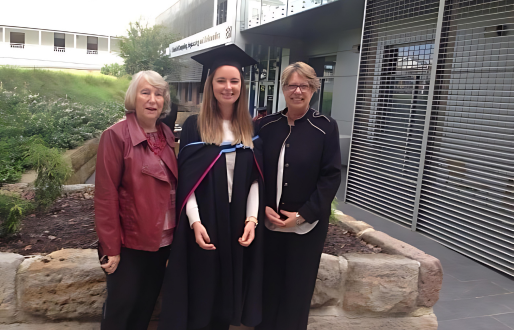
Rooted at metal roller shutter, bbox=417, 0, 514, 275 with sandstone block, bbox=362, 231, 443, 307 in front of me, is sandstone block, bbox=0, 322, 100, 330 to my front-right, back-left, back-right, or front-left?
front-right

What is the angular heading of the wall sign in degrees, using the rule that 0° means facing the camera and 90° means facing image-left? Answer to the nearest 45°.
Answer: approximately 45°

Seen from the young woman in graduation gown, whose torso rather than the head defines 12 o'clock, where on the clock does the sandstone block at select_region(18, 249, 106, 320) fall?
The sandstone block is roughly at 4 o'clock from the young woman in graduation gown.

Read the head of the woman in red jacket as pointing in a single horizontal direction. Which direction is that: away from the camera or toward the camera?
toward the camera

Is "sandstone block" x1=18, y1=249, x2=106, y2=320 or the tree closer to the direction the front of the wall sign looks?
the sandstone block

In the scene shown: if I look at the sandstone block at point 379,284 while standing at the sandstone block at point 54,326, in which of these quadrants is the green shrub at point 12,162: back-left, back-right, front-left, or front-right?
back-left

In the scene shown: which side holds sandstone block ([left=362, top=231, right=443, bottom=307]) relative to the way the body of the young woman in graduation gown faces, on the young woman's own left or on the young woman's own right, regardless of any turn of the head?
on the young woman's own left

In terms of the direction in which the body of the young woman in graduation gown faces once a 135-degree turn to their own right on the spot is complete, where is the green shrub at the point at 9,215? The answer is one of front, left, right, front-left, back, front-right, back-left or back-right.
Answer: front

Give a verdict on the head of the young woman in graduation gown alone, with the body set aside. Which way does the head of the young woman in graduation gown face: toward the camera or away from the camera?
toward the camera

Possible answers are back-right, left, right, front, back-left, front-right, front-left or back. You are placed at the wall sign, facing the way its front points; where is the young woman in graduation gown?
front-left

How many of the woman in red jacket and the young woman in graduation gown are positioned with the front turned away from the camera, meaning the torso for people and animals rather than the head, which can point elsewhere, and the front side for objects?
0

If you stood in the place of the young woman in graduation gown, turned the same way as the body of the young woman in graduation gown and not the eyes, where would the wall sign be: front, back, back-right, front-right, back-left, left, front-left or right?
back

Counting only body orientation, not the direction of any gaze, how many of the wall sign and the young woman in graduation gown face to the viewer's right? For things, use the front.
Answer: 0

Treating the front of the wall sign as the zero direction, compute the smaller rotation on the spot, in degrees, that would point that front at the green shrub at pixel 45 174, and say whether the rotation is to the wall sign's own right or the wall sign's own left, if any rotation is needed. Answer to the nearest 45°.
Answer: approximately 45° to the wall sign's own left

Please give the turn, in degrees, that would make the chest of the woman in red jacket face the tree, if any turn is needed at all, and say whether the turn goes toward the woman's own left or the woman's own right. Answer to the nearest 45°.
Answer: approximately 135° to the woman's own left

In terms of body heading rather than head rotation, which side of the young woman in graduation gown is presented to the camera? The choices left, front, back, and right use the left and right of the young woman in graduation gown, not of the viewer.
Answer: front
